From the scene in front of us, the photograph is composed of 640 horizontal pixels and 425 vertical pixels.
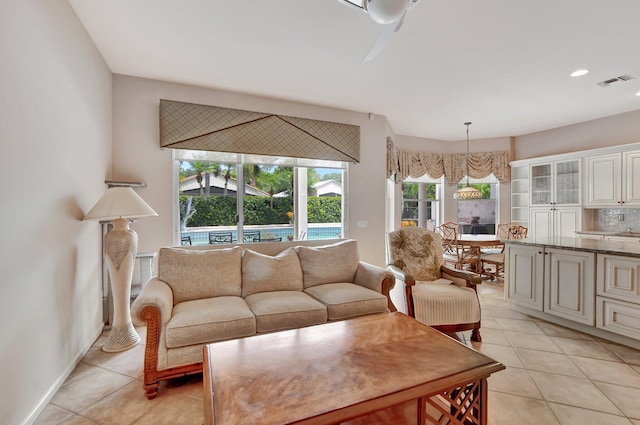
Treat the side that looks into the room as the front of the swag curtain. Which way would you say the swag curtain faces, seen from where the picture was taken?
facing the viewer

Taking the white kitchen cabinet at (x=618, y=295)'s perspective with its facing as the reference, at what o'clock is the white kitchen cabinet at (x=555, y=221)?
the white kitchen cabinet at (x=555, y=221) is roughly at 4 o'clock from the white kitchen cabinet at (x=618, y=295).

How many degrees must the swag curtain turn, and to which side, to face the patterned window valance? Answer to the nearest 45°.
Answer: approximately 45° to its right

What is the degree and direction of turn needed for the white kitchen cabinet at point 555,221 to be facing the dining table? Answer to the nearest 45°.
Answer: approximately 45° to its right

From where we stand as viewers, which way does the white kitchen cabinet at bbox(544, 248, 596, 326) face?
facing the viewer and to the left of the viewer

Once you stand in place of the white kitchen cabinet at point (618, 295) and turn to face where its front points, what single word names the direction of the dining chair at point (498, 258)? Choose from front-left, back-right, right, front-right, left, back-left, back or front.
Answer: right

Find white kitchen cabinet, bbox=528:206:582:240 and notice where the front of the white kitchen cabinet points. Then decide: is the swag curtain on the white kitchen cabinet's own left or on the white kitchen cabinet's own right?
on the white kitchen cabinet's own right

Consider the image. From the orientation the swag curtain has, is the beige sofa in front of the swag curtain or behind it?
in front

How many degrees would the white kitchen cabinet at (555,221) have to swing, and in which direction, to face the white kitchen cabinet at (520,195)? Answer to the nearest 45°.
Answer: approximately 135° to its right

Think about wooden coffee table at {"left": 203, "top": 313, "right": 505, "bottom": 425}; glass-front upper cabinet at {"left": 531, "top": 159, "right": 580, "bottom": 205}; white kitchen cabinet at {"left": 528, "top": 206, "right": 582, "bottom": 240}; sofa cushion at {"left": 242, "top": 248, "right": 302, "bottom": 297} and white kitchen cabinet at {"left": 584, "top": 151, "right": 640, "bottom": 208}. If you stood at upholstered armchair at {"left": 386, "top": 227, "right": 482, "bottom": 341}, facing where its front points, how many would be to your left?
3

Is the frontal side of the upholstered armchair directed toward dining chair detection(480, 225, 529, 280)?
no

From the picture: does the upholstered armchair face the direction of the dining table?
no

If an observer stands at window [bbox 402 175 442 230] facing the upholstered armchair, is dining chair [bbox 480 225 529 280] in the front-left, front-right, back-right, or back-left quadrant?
front-left

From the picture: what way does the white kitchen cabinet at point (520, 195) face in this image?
toward the camera

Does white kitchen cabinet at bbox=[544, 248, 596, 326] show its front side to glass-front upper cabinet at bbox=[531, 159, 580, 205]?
no
